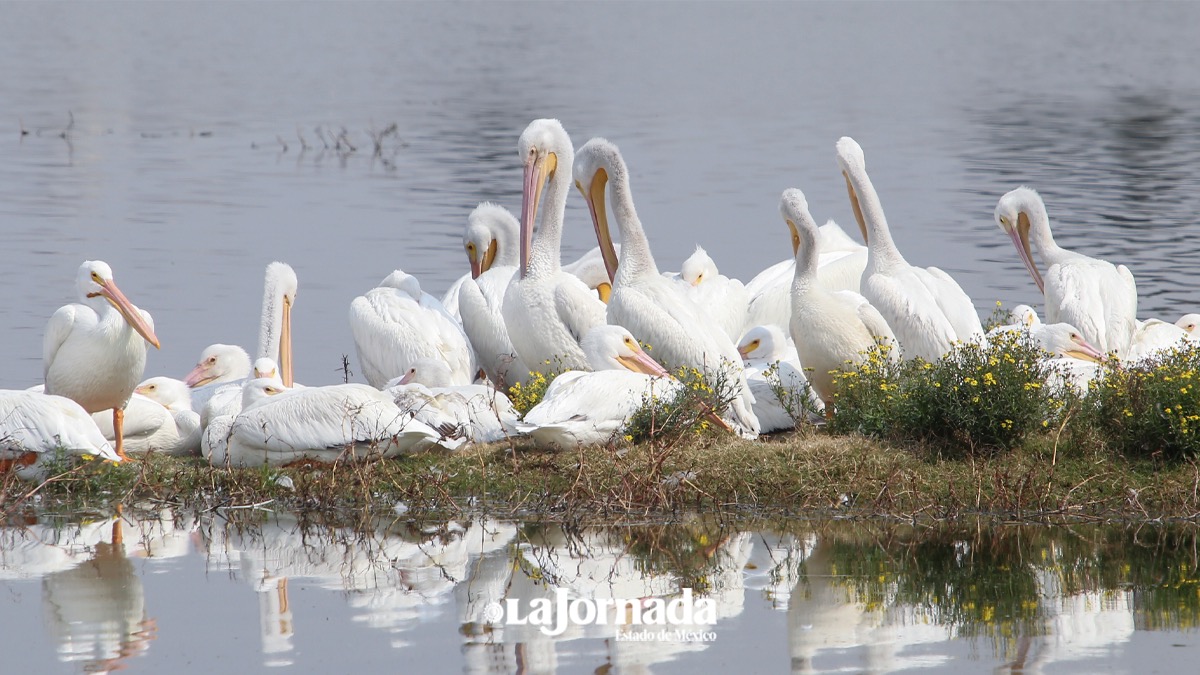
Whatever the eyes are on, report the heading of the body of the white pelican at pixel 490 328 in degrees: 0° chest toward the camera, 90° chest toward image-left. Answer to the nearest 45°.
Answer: approximately 45°

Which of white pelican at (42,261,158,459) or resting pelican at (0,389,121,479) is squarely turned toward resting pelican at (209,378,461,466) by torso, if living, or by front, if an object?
the white pelican

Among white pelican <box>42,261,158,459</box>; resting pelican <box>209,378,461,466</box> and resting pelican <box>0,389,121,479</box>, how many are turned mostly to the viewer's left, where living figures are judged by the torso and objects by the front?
2

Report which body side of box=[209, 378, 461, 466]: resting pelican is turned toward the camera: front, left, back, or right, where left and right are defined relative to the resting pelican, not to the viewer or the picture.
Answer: left

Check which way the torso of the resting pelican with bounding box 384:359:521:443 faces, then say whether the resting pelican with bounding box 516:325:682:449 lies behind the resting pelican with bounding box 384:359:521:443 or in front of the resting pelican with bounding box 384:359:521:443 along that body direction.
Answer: behind

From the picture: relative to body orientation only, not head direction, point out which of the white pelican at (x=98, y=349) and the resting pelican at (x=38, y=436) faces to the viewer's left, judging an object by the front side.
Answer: the resting pelican

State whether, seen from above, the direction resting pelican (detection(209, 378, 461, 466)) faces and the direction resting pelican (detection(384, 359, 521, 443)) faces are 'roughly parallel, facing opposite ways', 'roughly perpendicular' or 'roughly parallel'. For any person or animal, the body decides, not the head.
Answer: roughly parallel

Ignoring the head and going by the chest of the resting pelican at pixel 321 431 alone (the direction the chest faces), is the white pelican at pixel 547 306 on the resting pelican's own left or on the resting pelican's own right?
on the resting pelican's own right

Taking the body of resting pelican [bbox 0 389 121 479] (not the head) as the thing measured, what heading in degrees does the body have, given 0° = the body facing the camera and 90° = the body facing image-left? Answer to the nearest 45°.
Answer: approximately 90°

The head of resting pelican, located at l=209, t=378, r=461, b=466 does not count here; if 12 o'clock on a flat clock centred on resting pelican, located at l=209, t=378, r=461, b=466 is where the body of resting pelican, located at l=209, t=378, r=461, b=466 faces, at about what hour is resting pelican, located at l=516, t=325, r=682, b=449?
resting pelican, located at l=516, t=325, r=682, b=449 is roughly at 6 o'clock from resting pelican, located at l=209, t=378, r=461, b=466.

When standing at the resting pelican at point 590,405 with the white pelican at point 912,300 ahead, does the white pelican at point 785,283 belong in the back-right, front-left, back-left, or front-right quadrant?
front-left

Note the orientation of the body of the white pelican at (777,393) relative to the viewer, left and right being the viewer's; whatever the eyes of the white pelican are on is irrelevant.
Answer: facing the viewer and to the left of the viewer

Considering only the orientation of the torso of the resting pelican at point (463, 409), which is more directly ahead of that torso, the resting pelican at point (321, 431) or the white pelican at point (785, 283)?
the resting pelican

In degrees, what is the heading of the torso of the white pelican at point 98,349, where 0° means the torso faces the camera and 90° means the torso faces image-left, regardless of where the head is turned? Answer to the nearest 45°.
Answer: approximately 315°

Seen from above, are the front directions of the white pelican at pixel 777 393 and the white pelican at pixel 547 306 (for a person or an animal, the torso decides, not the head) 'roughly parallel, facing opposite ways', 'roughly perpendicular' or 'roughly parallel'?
roughly parallel
